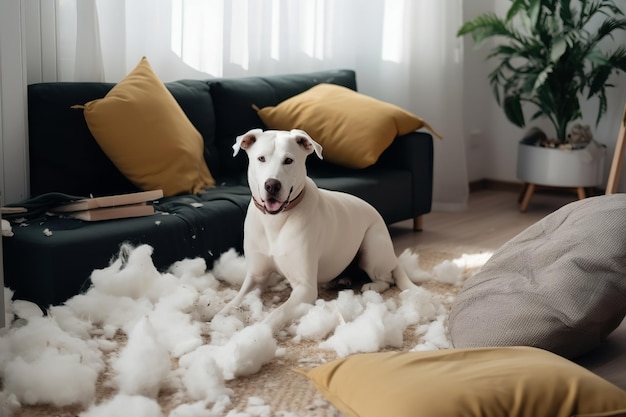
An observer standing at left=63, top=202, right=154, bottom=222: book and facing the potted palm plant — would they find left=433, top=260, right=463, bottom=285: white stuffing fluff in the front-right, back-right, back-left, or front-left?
front-right

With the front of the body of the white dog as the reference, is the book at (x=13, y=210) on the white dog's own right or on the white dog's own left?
on the white dog's own right

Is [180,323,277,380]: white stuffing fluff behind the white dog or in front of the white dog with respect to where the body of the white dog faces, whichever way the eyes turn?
in front

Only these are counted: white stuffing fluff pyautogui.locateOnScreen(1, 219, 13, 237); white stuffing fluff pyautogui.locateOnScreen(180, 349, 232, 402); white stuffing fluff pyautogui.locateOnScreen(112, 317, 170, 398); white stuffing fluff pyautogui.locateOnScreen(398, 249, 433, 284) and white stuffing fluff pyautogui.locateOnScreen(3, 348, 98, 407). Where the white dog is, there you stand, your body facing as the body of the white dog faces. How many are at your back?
1

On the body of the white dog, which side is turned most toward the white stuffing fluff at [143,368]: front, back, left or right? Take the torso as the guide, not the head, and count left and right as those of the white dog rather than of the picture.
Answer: front

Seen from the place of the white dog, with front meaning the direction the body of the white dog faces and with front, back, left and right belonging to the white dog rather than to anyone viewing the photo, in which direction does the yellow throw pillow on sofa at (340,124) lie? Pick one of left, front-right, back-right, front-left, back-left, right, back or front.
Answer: back-right

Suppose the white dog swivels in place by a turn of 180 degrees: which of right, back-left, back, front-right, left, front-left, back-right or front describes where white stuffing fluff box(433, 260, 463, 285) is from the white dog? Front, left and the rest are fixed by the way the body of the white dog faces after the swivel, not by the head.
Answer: front

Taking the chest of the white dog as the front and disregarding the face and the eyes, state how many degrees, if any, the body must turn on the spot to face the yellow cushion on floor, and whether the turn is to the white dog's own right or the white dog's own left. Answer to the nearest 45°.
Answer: approximately 90° to the white dog's own left

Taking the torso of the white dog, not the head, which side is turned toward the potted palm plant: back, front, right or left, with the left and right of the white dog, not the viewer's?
back

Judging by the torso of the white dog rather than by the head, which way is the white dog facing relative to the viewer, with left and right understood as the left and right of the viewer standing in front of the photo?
facing the viewer and to the left of the viewer

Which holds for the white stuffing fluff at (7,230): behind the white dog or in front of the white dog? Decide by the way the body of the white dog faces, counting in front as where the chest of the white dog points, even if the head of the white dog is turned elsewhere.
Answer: in front

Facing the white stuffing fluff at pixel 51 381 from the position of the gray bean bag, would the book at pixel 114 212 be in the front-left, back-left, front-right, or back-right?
front-right

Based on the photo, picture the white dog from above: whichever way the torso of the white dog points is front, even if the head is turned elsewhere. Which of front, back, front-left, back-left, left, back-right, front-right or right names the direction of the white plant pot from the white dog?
back

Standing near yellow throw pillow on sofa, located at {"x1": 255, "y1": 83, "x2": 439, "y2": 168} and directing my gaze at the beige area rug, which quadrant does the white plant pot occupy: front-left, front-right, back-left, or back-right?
back-left

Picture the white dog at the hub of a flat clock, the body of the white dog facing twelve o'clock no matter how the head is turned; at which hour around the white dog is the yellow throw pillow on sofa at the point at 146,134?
The yellow throw pillow on sofa is roughly at 3 o'clock from the white dog.
